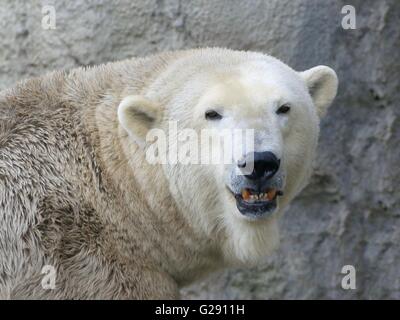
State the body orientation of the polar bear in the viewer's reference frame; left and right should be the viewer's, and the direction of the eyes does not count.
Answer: facing the viewer and to the right of the viewer
